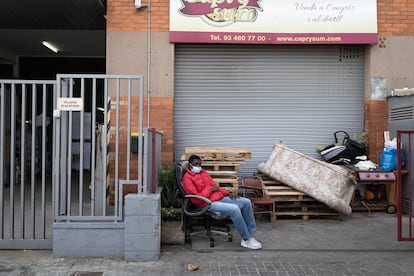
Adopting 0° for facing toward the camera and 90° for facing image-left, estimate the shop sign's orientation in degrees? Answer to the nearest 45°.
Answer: approximately 0°

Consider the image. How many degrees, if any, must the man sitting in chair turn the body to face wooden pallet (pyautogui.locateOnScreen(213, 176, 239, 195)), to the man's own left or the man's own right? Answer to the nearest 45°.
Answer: approximately 135° to the man's own left

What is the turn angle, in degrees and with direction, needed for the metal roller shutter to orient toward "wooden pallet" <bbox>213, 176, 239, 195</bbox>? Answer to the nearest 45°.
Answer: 0° — it already faces it

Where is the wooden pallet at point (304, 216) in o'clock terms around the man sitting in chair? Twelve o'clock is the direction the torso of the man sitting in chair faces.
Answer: The wooden pallet is roughly at 9 o'clock from the man sitting in chair.

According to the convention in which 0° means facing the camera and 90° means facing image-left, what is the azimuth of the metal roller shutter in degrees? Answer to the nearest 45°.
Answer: approximately 0°

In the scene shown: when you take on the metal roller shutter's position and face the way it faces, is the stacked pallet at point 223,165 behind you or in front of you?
in front

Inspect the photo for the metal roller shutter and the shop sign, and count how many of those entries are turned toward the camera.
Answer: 2

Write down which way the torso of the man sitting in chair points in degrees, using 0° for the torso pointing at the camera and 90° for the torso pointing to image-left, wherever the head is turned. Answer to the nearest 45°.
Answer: approximately 315°

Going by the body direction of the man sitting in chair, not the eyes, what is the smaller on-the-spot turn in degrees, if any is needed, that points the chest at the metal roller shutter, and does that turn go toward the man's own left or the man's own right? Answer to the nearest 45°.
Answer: approximately 135° to the man's own left

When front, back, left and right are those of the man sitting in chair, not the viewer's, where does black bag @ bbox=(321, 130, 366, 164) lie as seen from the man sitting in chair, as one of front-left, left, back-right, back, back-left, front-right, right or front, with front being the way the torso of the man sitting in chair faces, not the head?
left
